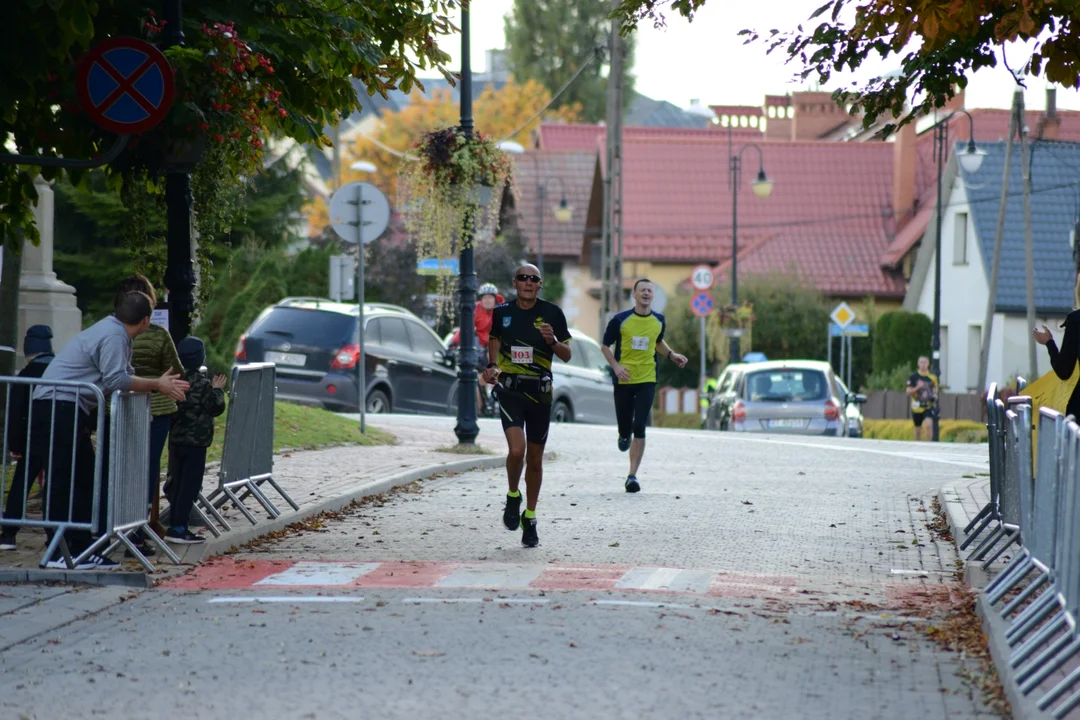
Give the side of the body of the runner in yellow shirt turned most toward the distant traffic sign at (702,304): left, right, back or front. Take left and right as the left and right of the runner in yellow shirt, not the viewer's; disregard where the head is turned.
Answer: back

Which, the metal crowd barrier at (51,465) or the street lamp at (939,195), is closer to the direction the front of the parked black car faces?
the street lamp

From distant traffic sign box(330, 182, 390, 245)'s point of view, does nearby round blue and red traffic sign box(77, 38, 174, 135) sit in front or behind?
behind

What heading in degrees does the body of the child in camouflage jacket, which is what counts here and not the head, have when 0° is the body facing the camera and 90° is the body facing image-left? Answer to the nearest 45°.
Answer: approximately 270°

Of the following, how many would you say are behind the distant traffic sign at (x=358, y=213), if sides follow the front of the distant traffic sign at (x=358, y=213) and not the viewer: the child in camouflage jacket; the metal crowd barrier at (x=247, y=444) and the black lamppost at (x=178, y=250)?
3

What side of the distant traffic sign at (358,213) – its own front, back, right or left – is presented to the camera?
back

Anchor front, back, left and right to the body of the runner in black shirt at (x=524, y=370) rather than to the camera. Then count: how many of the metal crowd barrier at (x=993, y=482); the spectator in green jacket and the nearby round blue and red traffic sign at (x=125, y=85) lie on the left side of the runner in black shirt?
1

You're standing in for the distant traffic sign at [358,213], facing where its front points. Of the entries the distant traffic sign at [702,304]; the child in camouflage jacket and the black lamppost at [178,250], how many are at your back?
2

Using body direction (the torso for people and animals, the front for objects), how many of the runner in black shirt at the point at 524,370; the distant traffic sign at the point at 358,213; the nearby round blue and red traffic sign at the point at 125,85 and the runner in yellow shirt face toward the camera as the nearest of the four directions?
3

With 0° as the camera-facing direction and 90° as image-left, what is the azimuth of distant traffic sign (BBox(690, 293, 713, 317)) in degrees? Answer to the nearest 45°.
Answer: approximately 0°

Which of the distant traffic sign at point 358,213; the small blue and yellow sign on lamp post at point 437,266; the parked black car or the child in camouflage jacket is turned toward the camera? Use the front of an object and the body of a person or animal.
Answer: the small blue and yellow sign on lamp post at point 437,266

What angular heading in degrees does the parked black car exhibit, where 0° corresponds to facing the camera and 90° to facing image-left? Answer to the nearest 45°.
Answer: approximately 225°
